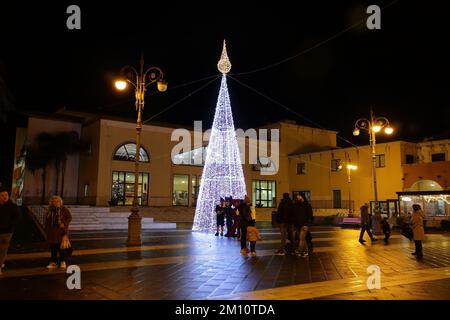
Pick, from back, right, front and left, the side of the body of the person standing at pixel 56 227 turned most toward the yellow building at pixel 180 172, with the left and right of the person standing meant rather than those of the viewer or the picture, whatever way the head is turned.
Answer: back

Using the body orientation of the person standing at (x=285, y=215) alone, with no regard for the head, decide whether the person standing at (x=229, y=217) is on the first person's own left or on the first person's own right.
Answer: on the first person's own right

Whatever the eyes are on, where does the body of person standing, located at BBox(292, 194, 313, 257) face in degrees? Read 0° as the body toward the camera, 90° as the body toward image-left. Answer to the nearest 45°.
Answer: approximately 45°

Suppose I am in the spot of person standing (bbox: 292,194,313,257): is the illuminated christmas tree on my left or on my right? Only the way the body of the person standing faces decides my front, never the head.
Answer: on my right

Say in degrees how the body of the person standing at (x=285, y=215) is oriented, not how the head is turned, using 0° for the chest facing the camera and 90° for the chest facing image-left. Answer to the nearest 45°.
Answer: approximately 45°

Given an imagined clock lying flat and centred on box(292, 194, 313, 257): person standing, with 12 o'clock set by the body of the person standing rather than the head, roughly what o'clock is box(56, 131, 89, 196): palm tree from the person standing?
The palm tree is roughly at 3 o'clock from the person standing.

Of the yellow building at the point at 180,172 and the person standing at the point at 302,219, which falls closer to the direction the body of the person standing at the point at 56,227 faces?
the person standing

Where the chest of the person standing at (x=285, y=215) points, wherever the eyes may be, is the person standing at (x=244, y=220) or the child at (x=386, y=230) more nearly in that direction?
the person standing

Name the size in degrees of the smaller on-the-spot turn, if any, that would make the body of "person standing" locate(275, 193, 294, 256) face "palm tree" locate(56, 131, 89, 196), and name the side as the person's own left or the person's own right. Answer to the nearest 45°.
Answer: approximately 90° to the person's own right
